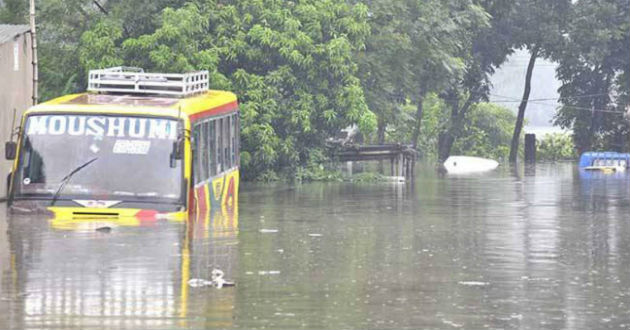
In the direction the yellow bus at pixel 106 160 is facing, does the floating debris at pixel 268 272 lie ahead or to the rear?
ahead

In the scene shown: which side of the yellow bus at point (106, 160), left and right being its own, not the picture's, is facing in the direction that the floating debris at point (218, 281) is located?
front

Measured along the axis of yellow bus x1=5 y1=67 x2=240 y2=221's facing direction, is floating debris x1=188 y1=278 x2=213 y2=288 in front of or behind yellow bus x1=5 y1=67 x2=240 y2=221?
in front

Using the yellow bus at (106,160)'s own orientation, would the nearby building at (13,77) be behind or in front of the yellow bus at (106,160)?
behind

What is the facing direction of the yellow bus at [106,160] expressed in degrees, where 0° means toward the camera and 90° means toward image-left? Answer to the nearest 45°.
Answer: approximately 0°

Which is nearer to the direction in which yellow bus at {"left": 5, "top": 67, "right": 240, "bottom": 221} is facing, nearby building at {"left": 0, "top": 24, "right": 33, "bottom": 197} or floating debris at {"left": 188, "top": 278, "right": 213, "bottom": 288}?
the floating debris
